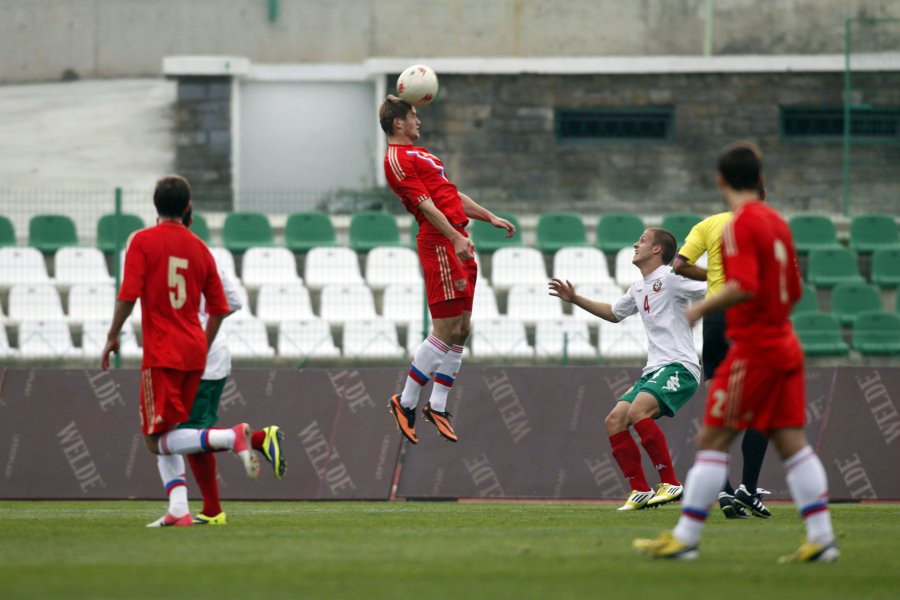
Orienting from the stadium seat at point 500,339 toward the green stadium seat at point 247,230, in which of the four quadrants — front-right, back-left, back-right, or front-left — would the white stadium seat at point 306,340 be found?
front-left

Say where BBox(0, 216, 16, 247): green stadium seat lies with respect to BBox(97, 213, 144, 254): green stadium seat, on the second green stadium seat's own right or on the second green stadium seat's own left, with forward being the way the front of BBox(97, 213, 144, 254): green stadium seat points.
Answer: on the second green stadium seat's own right

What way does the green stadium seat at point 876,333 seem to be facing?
toward the camera

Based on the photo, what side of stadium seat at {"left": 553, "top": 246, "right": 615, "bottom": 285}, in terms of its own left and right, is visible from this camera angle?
front

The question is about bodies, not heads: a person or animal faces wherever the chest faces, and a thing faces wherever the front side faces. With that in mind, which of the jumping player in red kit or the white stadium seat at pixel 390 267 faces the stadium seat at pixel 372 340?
the white stadium seat

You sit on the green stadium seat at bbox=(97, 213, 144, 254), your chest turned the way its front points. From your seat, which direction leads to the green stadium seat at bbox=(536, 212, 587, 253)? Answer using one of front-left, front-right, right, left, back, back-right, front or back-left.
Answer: left

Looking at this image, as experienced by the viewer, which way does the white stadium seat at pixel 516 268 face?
facing the viewer

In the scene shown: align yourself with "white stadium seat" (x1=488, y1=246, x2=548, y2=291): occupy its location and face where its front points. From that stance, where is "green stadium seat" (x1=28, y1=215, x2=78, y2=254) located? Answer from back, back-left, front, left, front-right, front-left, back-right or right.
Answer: right

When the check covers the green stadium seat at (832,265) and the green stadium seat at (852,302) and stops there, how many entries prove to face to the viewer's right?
0

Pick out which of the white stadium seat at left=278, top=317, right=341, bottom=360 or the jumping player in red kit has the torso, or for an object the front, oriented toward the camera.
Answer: the white stadium seat

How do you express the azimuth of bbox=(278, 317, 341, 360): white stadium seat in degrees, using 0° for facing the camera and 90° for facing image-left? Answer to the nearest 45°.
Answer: approximately 0°

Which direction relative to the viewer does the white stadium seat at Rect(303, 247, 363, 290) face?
toward the camera

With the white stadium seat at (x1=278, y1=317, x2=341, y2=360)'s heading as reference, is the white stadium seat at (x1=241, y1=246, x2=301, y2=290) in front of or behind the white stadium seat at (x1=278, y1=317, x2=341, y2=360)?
behind

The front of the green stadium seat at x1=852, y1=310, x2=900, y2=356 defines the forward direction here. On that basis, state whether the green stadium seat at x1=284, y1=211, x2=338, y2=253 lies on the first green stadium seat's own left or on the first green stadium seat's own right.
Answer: on the first green stadium seat's own right

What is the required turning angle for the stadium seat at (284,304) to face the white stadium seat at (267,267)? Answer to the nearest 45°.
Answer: approximately 180°

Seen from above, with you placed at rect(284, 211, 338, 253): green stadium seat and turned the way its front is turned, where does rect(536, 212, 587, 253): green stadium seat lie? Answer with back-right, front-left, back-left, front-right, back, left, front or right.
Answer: left
